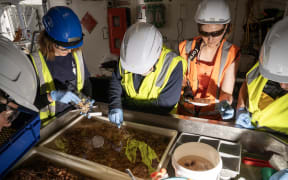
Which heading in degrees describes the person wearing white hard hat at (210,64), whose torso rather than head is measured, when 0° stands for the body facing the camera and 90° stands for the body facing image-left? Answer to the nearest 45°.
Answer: approximately 0°

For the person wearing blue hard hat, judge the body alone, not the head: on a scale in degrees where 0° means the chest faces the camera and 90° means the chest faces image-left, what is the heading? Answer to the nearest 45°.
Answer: approximately 315°

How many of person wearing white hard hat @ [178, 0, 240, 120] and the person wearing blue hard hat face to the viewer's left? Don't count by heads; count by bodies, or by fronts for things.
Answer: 0

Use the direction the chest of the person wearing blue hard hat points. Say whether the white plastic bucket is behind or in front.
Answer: in front

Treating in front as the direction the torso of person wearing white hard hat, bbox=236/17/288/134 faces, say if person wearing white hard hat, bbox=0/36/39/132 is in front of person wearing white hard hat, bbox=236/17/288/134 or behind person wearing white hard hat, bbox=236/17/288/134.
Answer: in front

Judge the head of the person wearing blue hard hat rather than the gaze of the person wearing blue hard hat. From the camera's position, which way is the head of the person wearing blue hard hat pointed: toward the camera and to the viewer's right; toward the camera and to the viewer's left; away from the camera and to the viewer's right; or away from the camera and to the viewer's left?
toward the camera and to the viewer's right

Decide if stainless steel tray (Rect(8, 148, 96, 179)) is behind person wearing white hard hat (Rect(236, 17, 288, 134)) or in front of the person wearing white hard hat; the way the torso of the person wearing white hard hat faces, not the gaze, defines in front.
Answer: in front

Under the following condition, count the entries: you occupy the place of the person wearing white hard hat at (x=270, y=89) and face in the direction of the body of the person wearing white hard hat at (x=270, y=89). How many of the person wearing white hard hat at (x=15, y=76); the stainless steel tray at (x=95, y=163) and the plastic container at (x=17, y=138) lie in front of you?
3

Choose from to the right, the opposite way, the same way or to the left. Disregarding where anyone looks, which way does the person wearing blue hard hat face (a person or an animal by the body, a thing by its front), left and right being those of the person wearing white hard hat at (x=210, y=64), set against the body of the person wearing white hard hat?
to the left

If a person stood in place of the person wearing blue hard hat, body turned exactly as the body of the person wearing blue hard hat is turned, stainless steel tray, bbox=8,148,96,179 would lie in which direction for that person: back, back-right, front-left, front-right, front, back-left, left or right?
front-right

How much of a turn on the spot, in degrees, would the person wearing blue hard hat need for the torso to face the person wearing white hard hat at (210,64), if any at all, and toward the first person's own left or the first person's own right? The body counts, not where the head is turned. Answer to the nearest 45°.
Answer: approximately 45° to the first person's own left
